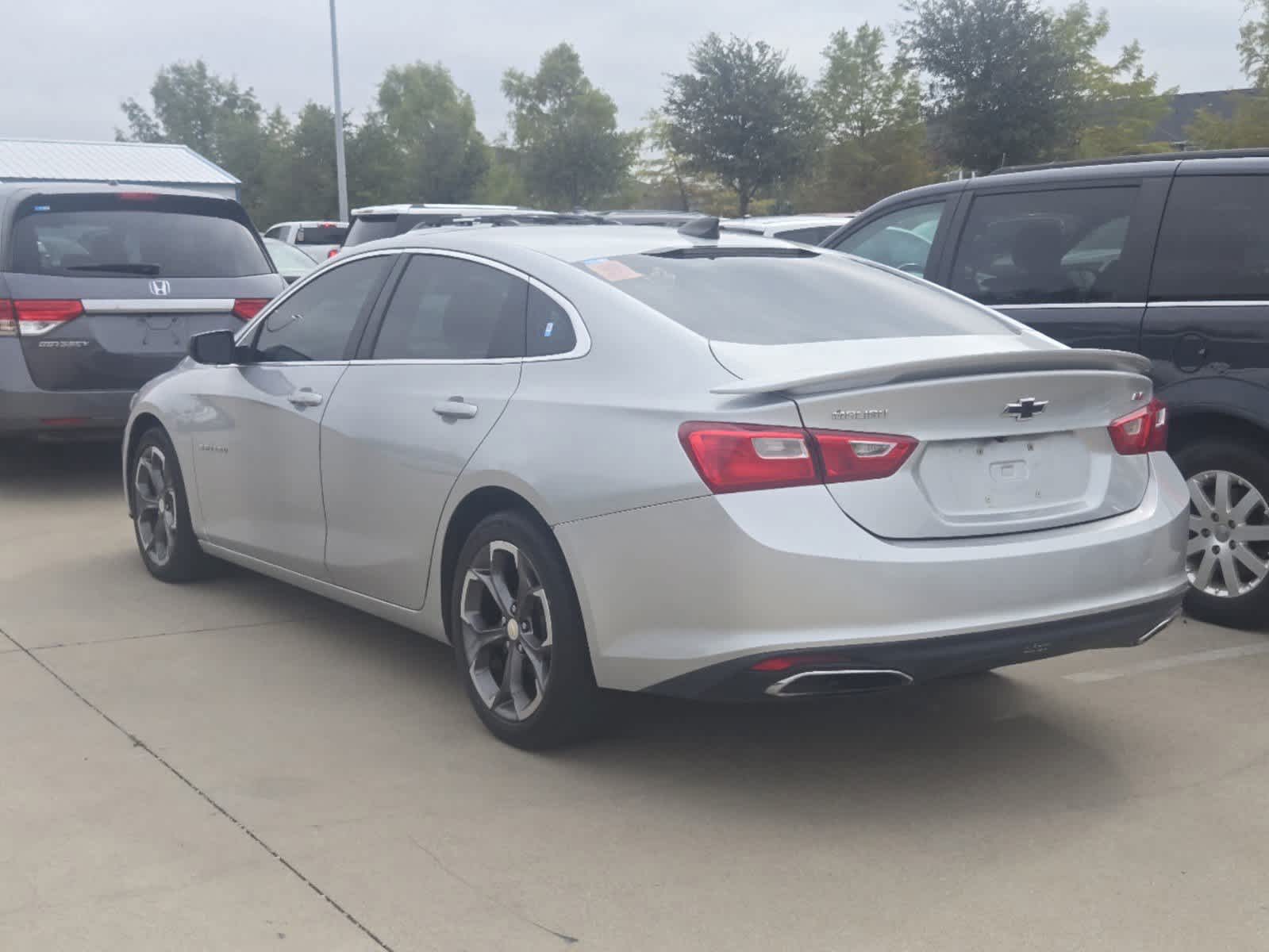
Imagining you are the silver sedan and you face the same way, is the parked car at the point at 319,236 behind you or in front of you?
in front

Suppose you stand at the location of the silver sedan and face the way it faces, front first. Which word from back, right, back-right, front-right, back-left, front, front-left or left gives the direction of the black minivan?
right

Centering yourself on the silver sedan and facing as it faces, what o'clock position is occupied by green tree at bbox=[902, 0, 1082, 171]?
The green tree is roughly at 2 o'clock from the silver sedan.

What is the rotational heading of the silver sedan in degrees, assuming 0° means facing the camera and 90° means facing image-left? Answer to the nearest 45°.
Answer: approximately 135°

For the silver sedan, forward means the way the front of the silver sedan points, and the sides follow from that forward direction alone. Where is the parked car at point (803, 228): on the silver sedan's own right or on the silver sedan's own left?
on the silver sedan's own right

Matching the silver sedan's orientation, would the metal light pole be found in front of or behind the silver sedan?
in front
